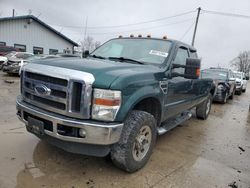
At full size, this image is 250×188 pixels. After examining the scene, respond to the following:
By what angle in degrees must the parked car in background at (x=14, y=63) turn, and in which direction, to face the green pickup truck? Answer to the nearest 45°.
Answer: approximately 45° to its left

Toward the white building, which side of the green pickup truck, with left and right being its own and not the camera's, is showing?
right

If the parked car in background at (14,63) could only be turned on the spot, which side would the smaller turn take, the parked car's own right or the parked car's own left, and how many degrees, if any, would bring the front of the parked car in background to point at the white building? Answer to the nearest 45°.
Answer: approximately 135° to the parked car's own right

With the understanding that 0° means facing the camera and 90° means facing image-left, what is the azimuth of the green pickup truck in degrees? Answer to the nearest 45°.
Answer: approximately 45°

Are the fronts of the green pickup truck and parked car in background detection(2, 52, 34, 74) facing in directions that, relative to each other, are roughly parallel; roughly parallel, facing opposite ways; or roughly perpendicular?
roughly parallel

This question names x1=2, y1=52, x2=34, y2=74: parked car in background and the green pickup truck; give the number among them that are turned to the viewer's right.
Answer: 0

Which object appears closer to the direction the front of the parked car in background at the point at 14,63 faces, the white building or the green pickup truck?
the green pickup truck
